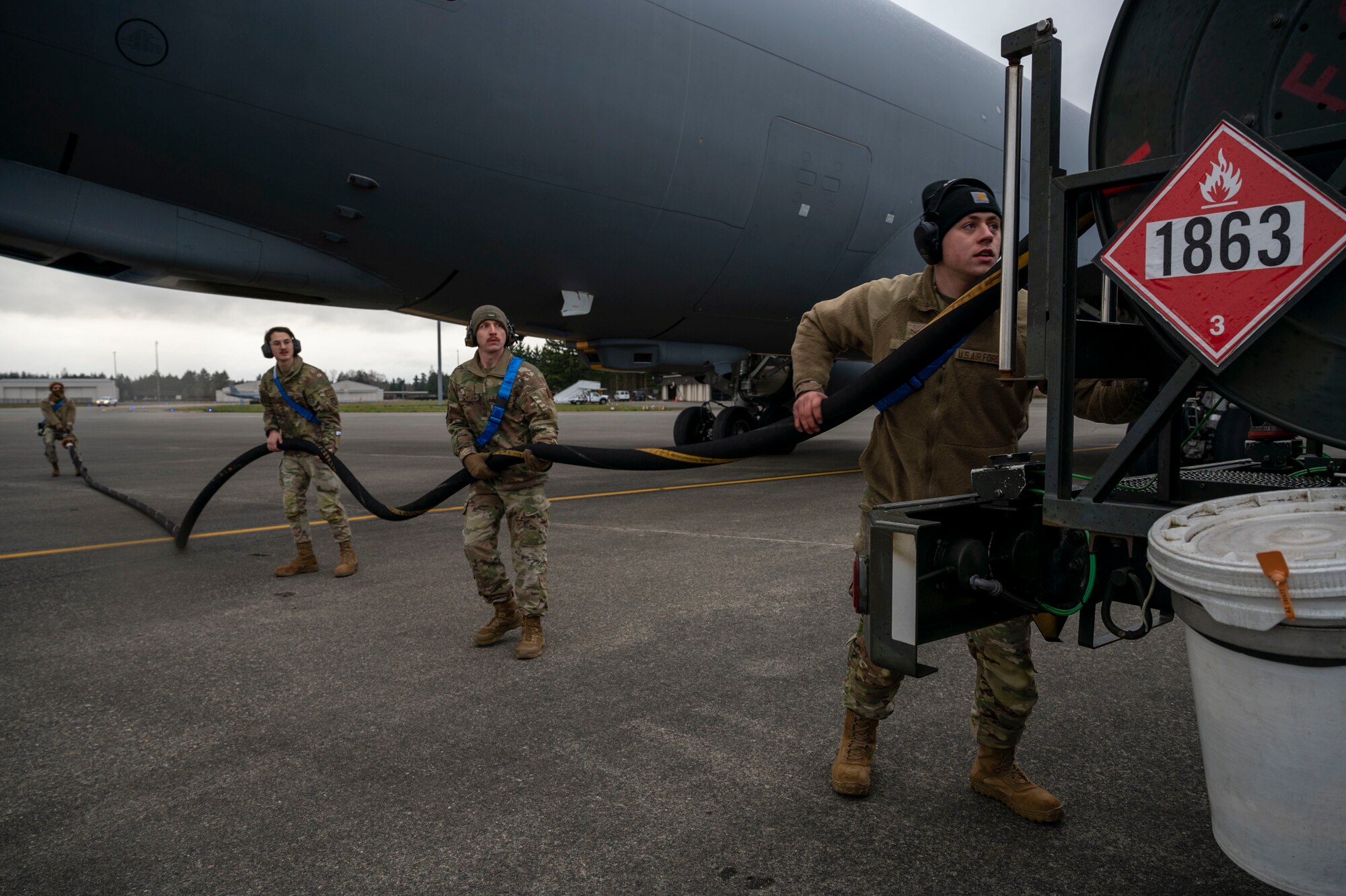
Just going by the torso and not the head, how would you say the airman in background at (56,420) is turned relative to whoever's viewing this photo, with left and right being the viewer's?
facing the viewer

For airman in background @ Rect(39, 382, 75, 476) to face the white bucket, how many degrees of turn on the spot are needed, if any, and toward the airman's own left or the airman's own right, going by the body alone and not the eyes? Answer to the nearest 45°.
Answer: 0° — they already face it

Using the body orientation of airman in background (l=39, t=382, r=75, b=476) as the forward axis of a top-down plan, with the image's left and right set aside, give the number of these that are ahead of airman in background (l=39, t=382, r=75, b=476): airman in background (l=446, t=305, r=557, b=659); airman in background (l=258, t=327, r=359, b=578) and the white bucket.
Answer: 3

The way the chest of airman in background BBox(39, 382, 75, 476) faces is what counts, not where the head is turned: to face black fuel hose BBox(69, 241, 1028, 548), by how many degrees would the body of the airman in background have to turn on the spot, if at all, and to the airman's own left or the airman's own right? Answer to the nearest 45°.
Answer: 0° — they already face it

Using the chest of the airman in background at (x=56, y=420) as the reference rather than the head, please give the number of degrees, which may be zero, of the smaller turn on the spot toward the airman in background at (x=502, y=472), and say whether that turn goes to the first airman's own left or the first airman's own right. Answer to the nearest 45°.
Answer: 0° — they already face them

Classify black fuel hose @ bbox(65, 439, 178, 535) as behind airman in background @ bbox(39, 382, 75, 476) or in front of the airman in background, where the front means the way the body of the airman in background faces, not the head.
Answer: in front

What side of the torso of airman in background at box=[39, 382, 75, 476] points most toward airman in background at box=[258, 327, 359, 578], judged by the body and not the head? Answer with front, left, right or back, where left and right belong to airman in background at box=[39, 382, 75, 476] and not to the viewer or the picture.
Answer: front
